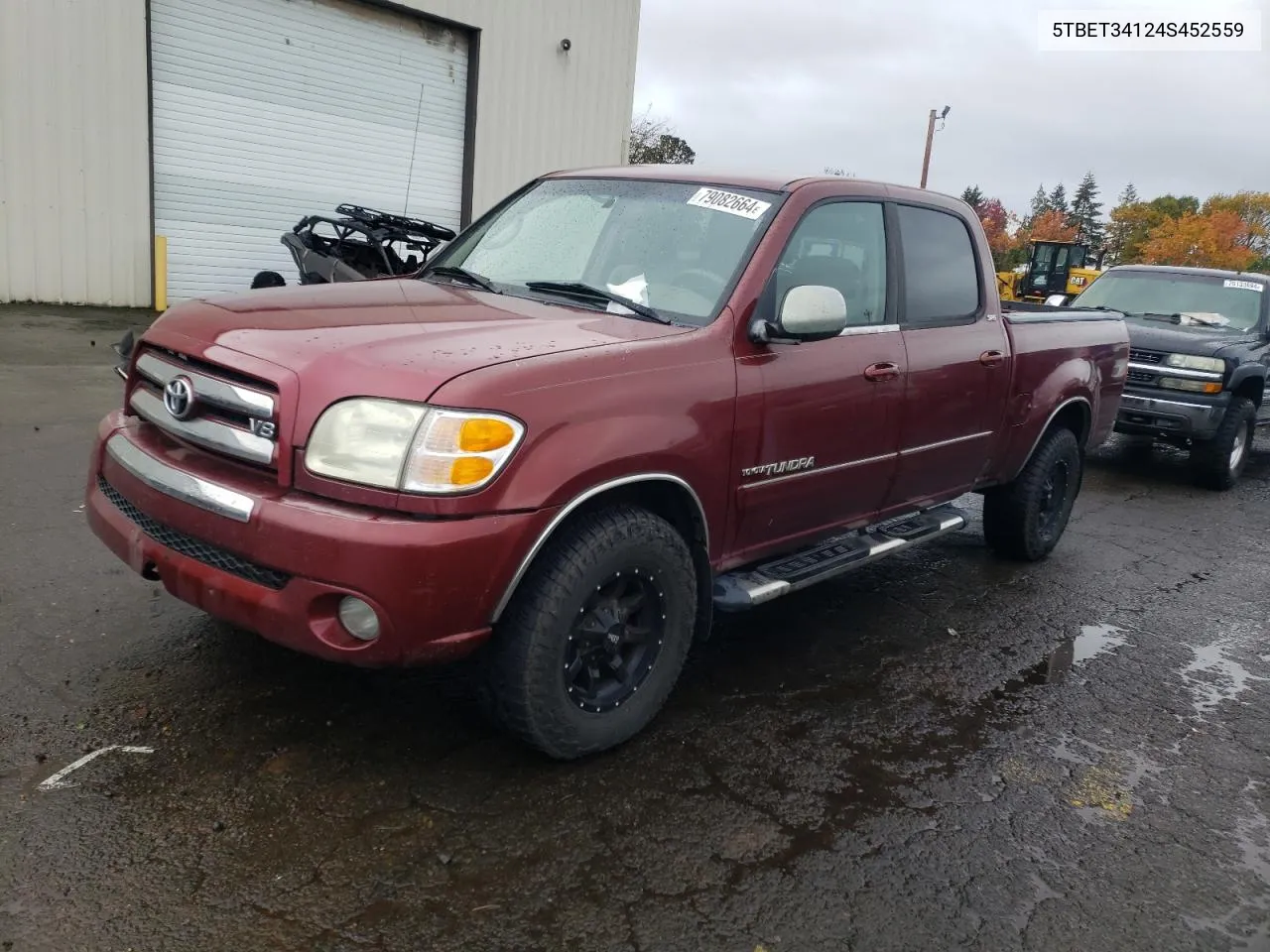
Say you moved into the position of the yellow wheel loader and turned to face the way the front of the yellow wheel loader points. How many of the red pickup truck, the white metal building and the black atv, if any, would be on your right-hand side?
0

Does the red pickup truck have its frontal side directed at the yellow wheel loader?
no

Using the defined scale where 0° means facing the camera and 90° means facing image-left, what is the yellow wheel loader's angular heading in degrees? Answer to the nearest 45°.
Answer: approximately 90°

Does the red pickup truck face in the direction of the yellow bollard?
no

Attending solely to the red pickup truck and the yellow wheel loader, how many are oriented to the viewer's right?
0

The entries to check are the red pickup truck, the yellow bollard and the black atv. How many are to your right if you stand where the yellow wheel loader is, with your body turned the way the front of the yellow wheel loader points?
0

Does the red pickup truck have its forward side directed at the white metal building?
no

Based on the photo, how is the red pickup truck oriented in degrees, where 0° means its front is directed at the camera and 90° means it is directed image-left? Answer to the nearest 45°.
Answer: approximately 45°

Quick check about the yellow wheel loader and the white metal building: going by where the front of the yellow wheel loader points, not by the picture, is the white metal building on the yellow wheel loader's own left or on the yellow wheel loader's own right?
on the yellow wheel loader's own left
